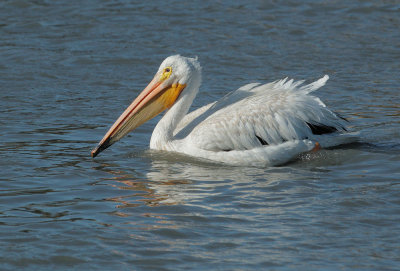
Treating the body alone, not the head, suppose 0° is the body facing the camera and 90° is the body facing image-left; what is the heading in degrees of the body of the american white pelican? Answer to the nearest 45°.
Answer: approximately 90°
